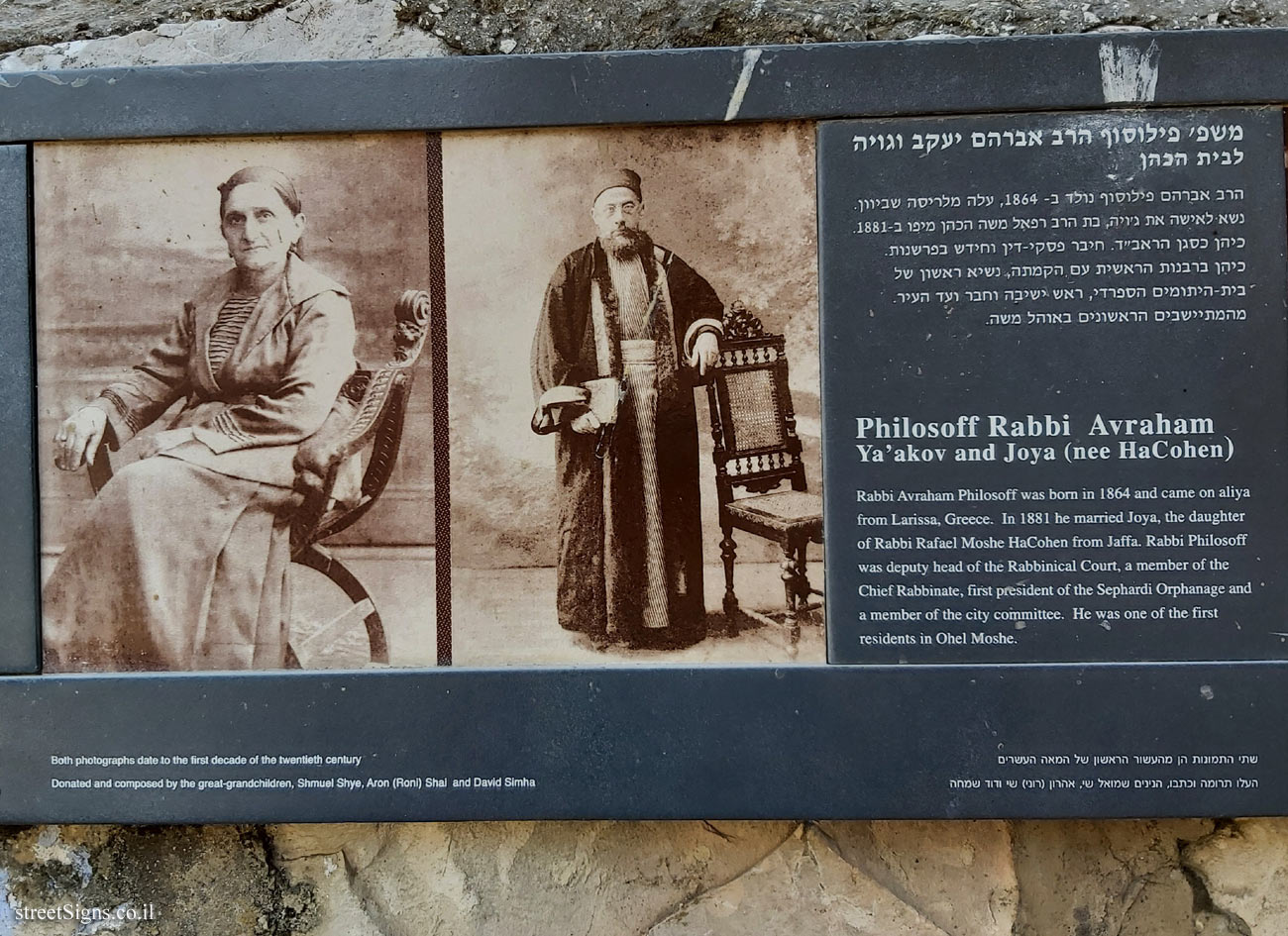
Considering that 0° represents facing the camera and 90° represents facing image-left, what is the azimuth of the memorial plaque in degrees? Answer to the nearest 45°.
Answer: approximately 0°
